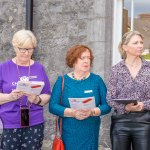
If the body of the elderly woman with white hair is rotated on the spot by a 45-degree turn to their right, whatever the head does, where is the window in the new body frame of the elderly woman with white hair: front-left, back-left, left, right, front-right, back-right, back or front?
back

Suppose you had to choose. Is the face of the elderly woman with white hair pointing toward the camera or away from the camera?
toward the camera

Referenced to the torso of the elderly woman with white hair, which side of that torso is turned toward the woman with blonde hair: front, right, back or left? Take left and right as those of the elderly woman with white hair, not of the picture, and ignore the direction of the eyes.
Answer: left

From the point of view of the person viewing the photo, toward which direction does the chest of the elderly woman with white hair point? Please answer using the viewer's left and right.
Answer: facing the viewer
